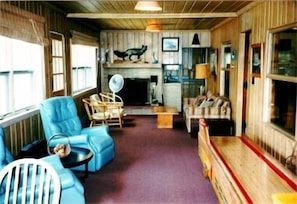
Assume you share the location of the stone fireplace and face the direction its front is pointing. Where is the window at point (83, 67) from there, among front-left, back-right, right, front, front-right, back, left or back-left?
front-right

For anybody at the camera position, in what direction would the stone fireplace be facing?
facing the viewer

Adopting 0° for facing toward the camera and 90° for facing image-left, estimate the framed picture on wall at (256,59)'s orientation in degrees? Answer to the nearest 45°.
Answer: approximately 45°

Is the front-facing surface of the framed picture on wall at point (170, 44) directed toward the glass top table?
yes

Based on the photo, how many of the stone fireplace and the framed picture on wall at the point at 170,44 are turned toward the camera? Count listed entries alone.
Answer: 2

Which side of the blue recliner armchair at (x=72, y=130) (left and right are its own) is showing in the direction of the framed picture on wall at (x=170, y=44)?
left

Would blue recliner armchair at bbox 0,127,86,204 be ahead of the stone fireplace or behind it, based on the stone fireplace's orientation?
ahead

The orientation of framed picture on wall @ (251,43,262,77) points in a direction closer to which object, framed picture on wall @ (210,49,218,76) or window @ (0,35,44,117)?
the window

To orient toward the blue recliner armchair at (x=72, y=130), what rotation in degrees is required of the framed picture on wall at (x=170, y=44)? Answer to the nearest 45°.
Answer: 0° — it already faces it

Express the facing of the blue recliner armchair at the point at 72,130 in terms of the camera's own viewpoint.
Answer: facing the viewer and to the right of the viewer

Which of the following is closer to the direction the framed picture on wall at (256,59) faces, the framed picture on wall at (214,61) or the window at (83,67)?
the window

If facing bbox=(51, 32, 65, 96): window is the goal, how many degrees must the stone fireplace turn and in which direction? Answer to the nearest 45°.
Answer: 0° — it already faces it

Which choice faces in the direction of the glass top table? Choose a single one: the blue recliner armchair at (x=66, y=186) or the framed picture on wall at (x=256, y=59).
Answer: the framed picture on wall

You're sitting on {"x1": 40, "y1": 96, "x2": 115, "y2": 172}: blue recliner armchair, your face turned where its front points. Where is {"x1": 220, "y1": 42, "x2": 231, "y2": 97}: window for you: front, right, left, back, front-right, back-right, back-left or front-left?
left

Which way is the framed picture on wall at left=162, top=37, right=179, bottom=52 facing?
toward the camera
